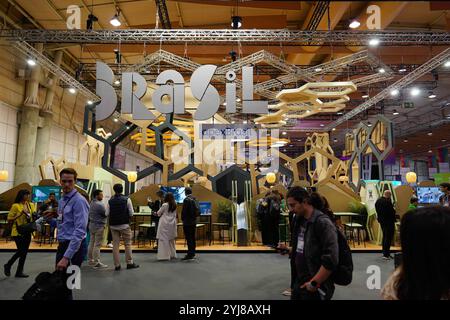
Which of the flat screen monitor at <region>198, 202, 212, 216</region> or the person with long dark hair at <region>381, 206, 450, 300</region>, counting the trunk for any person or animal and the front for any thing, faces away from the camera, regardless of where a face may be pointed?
the person with long dark hair

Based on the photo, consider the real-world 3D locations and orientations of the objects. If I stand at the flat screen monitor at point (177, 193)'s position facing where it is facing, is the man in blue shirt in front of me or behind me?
in front

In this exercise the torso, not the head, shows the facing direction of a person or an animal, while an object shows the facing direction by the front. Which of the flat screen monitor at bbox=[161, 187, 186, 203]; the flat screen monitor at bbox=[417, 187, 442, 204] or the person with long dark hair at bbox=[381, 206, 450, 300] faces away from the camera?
the person with long dark hair

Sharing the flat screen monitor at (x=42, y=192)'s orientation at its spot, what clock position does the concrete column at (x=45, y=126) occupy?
The concrete column is roughly at 6 o'clock from the flat screen monitor.

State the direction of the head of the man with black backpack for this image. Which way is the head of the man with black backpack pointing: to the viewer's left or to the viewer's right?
to the viewer's left

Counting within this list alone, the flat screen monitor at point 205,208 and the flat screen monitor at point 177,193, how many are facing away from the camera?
0

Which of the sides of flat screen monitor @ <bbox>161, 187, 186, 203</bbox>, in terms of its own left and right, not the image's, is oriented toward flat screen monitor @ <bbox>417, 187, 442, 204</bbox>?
left

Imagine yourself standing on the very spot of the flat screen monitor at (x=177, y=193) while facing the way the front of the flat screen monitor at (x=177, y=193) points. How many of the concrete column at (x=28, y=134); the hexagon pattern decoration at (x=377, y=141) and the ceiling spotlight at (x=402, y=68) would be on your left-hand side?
2

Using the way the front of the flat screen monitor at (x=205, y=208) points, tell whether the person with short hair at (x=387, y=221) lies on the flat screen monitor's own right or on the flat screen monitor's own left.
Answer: on the flat screen monitor's own left

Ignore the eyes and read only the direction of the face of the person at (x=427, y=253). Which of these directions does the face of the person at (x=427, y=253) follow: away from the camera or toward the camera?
away from the camera

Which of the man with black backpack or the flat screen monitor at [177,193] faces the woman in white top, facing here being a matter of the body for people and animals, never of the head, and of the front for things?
the flat screen monitor

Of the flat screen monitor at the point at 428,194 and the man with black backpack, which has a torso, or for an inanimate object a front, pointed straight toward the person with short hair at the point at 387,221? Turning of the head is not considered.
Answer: the flat screen monitor

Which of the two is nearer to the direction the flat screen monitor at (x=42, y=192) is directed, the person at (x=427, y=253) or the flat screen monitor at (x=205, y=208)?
the person

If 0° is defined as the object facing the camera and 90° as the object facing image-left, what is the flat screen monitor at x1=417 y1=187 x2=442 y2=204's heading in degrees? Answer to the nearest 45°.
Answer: approximately 0°

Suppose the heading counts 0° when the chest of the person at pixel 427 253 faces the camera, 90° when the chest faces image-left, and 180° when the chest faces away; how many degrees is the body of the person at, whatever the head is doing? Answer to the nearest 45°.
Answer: approximately 180°
